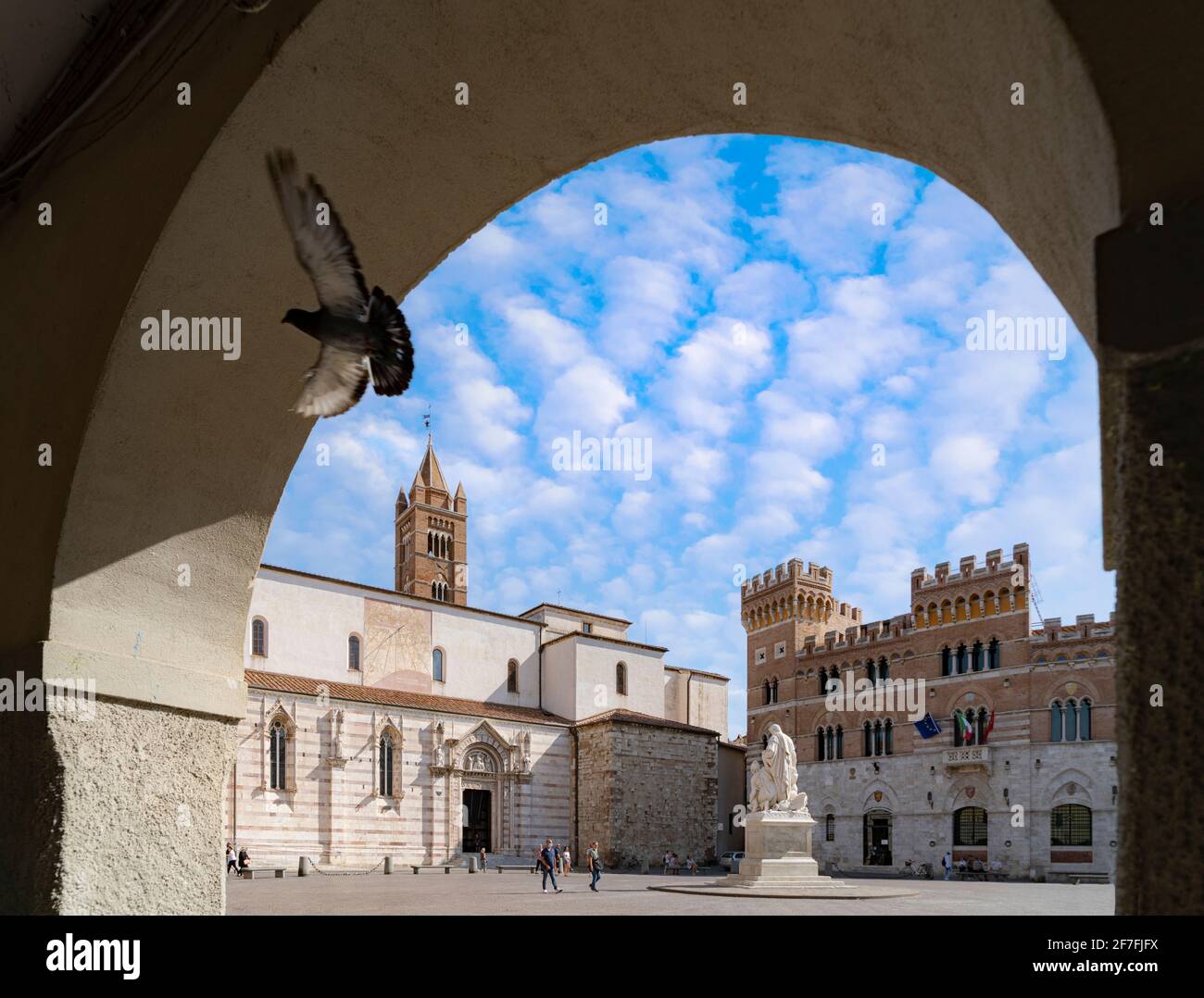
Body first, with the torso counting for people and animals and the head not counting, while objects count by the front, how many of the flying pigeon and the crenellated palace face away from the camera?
0

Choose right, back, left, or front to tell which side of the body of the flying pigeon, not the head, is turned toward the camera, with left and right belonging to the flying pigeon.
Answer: left

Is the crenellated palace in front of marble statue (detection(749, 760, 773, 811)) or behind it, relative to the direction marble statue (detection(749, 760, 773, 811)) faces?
behind

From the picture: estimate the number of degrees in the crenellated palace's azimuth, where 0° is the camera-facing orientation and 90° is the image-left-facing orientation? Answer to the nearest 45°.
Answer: approximately 45°

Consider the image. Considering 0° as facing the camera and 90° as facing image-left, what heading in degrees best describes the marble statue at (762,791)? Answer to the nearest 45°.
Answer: approximately 45°

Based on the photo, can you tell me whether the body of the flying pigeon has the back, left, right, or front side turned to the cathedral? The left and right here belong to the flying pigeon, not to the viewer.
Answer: right

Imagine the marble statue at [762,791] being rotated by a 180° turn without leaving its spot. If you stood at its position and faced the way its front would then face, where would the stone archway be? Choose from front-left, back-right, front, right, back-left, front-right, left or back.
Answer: back-right
